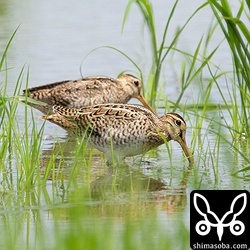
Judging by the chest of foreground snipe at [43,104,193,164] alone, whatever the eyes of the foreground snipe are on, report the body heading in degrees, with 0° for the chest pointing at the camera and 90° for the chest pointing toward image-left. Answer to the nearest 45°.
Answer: approximately 270°

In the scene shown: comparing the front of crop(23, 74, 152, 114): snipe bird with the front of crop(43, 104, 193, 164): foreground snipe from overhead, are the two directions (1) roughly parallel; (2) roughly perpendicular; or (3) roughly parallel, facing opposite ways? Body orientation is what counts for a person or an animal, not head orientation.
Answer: roughly parallel

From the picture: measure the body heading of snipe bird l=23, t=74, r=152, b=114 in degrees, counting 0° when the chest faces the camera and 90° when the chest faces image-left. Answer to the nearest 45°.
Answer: approximately 270°

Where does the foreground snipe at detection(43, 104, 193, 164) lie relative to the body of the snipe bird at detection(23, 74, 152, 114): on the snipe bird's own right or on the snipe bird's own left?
on the snipe bird's own right

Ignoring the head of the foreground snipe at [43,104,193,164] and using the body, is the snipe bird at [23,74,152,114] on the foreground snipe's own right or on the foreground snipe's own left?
on the foreground snipe's own left

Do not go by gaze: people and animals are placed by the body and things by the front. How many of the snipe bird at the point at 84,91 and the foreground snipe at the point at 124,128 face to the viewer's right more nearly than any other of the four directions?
2
